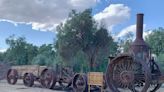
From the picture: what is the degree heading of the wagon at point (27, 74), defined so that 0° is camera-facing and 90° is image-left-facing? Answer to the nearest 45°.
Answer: approximately 315°

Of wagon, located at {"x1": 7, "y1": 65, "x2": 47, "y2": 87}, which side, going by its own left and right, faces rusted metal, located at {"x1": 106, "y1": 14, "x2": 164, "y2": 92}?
front
